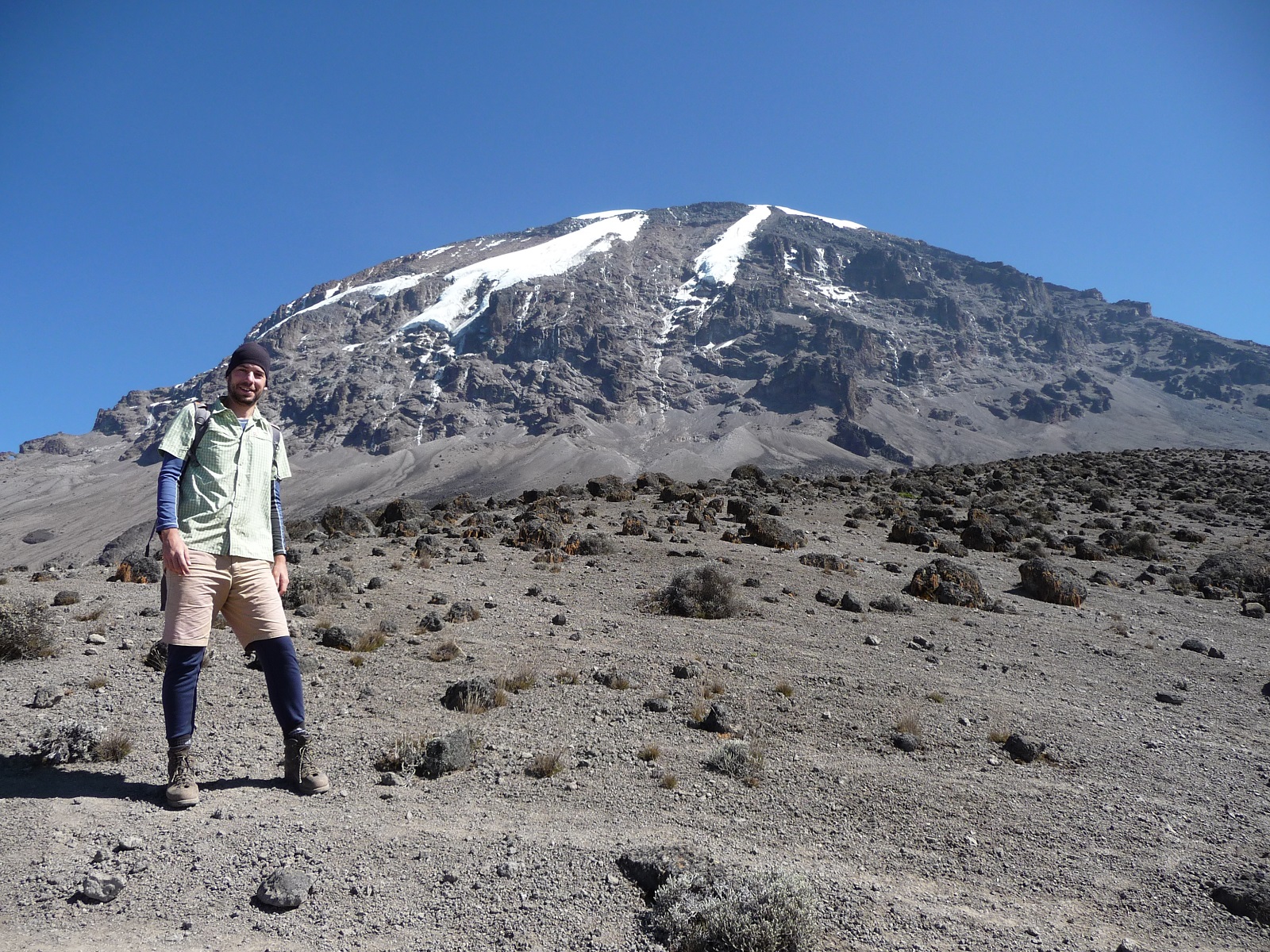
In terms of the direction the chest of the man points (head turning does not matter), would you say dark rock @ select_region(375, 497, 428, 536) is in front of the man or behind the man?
behind

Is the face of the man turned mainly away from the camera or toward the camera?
toward the camera

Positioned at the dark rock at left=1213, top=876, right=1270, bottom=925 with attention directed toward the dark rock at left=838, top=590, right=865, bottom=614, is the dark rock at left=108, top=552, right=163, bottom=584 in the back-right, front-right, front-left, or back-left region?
front-left

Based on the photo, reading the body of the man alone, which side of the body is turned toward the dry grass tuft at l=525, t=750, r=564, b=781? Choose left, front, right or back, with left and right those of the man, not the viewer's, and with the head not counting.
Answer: left

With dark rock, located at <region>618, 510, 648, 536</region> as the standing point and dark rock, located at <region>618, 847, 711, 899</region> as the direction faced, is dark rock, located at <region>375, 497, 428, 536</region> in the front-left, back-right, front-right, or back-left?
back-right

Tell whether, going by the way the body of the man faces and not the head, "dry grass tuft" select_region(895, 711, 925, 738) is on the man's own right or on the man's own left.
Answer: on the man's own left

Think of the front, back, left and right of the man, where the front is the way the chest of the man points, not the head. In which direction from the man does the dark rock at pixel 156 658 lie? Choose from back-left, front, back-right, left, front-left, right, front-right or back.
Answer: back

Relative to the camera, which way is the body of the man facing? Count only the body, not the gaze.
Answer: toward the camera

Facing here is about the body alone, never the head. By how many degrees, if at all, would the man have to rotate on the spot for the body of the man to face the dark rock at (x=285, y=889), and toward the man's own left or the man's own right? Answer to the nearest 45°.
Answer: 0° — they already face it
